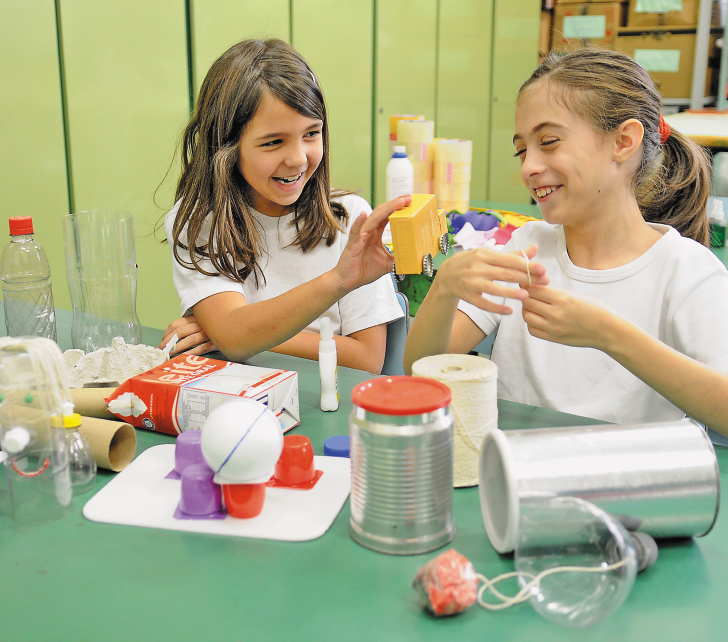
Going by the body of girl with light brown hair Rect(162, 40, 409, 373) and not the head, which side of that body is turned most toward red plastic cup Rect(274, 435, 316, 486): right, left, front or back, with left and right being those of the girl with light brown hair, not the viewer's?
front

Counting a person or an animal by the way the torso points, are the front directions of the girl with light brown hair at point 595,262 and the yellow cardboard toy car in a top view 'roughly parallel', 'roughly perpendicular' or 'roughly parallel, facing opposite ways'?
roughly parallel, facing opposite ways

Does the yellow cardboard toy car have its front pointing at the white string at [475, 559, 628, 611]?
no

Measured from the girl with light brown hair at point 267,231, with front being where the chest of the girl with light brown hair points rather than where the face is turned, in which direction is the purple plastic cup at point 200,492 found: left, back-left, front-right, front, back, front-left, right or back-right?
front

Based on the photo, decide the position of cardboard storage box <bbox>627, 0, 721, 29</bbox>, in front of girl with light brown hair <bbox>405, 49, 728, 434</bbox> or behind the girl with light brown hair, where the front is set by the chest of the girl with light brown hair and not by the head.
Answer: behind

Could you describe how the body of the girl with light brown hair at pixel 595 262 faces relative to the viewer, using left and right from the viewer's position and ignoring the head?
facing the viewer and to the left of the viewer

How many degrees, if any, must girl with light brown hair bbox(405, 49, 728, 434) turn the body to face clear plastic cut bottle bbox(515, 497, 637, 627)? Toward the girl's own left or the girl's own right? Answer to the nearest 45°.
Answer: approximately 45° to the girl's own left

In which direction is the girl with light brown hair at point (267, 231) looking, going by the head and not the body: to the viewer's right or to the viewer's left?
to the viewer's right

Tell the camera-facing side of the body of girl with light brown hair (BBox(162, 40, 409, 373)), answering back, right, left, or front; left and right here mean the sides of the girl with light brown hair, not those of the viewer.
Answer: front

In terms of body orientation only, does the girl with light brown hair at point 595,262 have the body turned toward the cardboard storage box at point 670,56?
no
